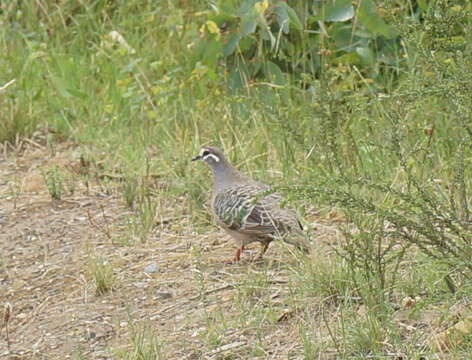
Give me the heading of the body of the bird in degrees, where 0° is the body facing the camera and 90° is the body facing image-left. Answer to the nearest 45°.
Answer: approximately 90°

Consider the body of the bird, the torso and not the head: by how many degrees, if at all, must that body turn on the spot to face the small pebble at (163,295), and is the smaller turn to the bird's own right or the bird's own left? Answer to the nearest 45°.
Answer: approximately 45° to the bird's own left

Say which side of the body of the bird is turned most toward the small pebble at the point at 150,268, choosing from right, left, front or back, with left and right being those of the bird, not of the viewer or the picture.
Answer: front

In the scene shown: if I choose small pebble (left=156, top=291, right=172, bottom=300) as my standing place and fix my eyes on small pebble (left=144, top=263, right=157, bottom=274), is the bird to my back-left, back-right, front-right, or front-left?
front-right
